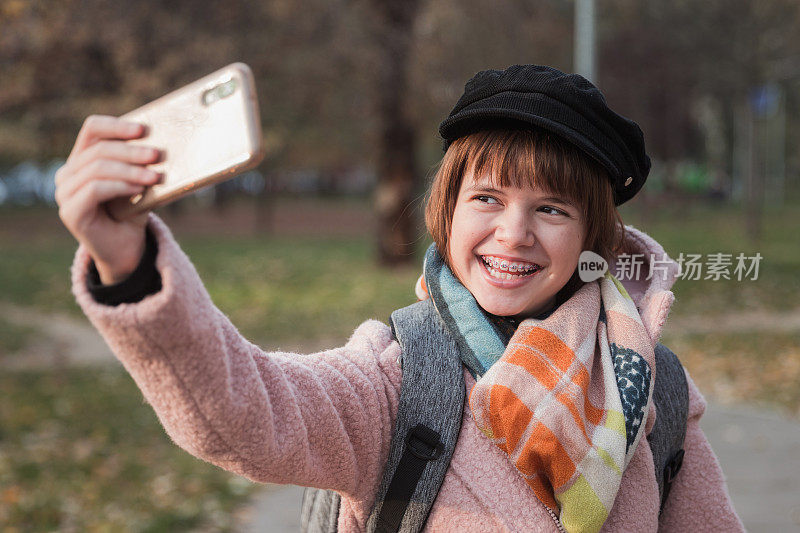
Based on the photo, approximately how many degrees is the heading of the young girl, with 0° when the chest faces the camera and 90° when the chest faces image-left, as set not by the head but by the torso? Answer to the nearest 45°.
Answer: approximately 0°

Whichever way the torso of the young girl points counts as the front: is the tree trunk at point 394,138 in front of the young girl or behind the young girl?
behind

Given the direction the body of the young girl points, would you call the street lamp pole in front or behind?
behind
